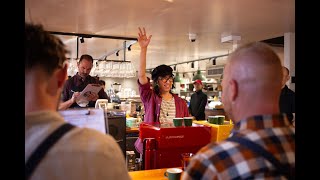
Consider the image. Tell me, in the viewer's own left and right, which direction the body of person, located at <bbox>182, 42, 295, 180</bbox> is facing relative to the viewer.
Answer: facing away from the viewer and to the left of the viewer

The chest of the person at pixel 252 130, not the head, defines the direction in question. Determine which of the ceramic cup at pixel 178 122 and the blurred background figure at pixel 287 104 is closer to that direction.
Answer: the ceramic cup

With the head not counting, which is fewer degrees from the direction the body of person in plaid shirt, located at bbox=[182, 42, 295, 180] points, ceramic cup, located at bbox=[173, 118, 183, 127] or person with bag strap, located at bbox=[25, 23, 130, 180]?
the ceramic cup

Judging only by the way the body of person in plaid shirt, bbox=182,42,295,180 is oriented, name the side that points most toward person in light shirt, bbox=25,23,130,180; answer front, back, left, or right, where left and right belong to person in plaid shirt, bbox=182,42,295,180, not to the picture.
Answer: left

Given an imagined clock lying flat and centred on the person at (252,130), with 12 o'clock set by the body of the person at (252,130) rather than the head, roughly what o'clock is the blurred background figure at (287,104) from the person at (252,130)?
the blurred background figure at (287,104) is roughly at 2 o'clock from the person at (252,130).

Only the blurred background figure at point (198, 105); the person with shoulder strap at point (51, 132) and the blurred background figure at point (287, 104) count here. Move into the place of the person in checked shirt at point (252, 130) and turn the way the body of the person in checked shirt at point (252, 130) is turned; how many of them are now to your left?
1

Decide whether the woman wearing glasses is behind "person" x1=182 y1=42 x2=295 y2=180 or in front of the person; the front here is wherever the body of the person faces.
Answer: in front

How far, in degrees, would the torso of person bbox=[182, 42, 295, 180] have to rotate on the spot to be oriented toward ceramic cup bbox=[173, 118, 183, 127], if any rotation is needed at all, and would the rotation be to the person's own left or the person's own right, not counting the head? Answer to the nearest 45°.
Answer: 0° — they already face it

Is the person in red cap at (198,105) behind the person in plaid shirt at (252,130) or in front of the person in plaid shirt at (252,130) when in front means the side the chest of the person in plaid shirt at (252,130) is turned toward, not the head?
in front

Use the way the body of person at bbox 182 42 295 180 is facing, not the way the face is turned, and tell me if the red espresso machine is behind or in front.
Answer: in front
